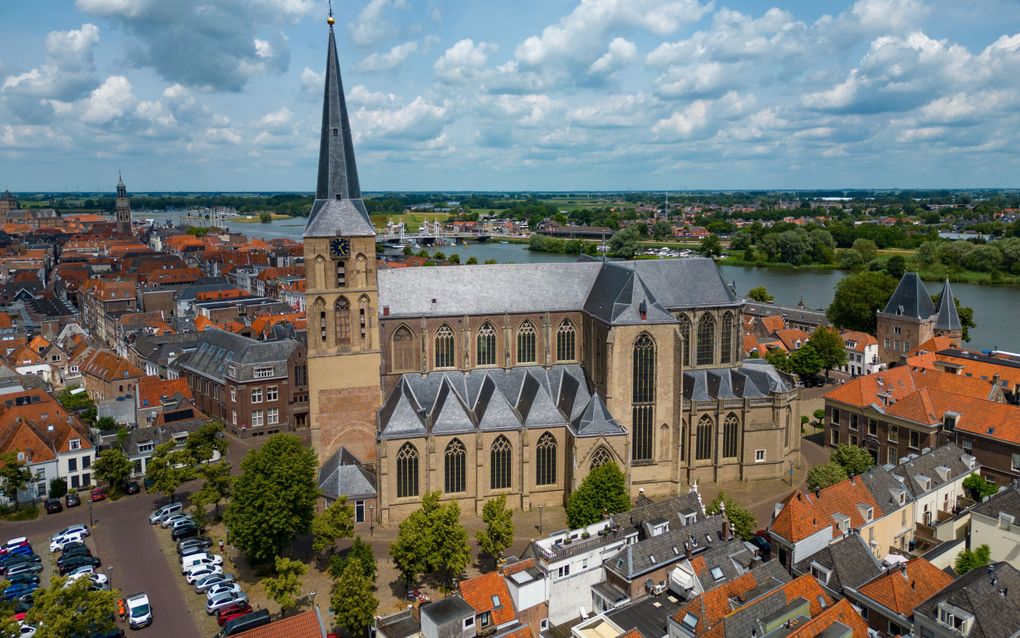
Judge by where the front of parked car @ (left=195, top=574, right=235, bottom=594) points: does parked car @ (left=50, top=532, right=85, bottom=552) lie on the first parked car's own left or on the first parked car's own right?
on the first parked car's own left

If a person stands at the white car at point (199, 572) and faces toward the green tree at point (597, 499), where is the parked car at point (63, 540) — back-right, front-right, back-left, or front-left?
back-left

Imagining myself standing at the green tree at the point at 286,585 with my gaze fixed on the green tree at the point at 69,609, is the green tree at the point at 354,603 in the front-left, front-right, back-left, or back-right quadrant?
back-left

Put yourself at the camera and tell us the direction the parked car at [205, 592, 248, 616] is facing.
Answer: facing away from the viewer and to the right of the viewer
